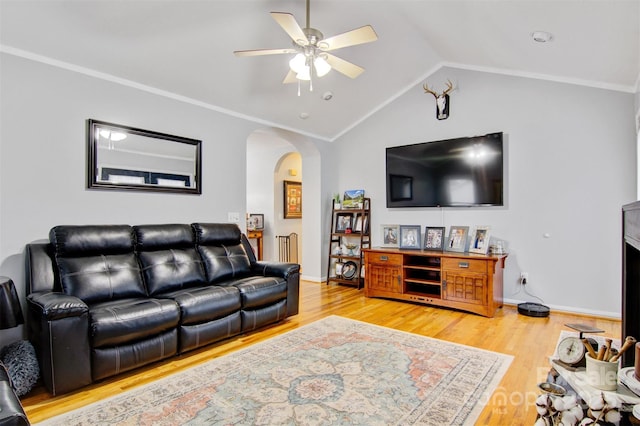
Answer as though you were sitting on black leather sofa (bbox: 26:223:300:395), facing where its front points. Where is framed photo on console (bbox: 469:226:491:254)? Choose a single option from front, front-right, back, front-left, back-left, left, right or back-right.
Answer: front-left

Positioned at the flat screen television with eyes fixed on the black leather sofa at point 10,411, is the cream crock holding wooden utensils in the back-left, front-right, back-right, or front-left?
front-left

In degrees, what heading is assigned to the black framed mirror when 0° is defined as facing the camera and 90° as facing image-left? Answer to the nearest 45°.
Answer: approximately 315°

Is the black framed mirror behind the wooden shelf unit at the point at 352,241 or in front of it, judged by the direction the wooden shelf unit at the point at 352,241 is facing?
in front

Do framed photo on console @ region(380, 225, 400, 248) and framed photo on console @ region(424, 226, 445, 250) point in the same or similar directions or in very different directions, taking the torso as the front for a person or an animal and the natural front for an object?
same or similar directions

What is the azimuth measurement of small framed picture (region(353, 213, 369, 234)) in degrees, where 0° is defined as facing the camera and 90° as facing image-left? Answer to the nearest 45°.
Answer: approximately 45°

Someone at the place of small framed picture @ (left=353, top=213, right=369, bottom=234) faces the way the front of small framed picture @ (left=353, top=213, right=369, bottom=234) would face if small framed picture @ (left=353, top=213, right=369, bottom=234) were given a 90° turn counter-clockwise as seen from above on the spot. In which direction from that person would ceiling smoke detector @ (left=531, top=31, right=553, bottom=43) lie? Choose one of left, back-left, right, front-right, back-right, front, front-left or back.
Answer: front

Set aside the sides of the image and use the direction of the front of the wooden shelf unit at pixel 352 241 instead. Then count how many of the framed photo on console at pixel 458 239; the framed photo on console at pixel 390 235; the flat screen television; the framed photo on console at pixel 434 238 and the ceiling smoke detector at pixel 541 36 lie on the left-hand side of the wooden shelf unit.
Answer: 5

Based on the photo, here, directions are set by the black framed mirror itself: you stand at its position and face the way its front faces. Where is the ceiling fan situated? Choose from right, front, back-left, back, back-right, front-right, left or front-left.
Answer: front

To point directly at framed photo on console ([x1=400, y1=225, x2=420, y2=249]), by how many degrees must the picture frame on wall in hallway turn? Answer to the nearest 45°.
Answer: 0° — it already faces it

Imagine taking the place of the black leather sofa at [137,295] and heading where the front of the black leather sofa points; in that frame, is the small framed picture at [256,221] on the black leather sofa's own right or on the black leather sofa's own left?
on the black leather sofa's own left

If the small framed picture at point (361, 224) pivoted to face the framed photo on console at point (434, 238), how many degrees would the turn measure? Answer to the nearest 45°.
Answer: approximately 90° to its left

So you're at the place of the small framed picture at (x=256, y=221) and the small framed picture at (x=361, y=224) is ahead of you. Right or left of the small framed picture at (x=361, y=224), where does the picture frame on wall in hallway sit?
left

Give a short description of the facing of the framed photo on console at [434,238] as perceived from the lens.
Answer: facing the viewer

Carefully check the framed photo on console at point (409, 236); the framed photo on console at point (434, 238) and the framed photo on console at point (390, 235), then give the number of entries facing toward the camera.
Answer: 3

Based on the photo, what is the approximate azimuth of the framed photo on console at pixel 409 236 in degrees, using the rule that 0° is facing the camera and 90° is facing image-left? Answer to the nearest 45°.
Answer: approximately 0°
